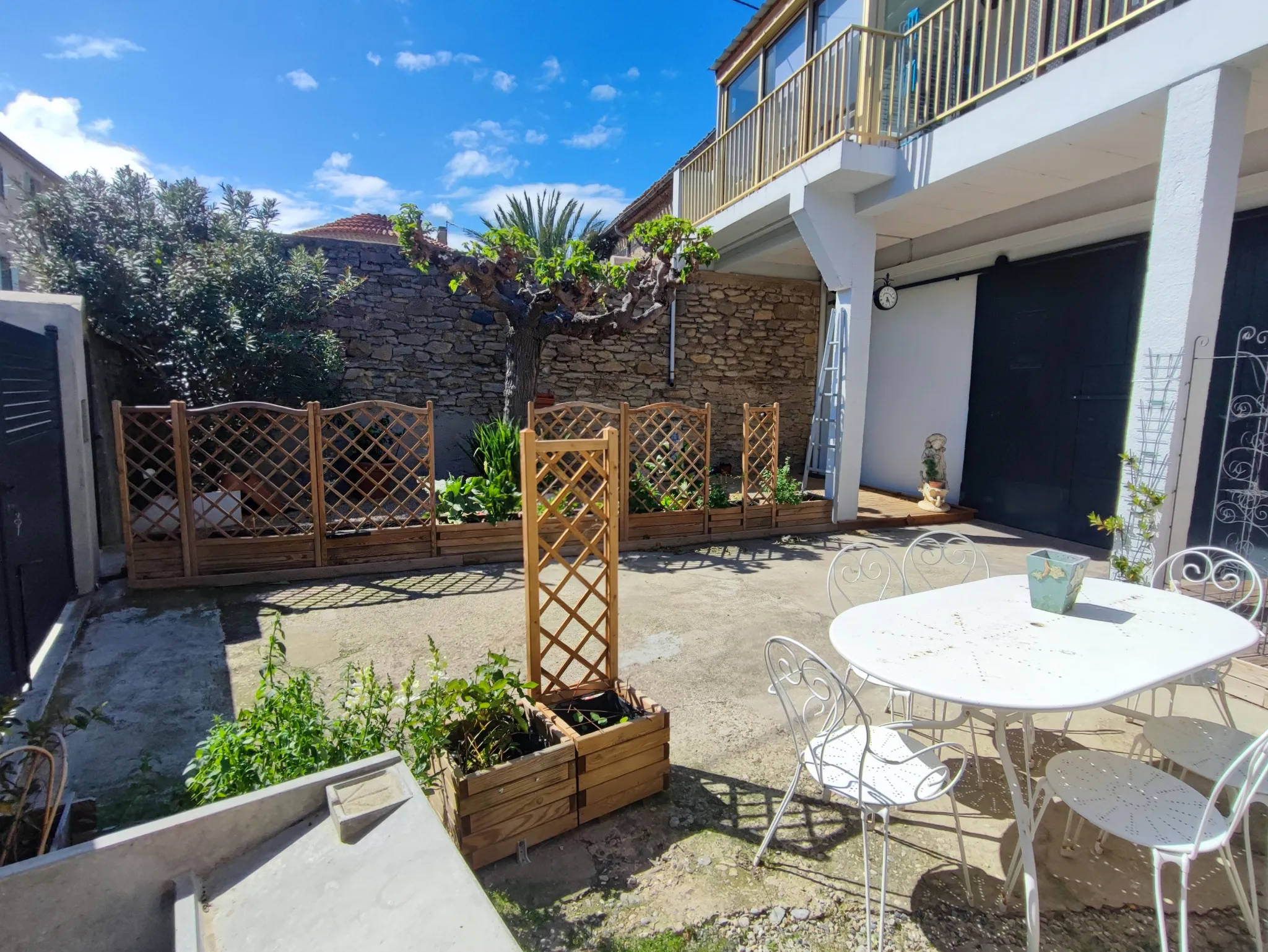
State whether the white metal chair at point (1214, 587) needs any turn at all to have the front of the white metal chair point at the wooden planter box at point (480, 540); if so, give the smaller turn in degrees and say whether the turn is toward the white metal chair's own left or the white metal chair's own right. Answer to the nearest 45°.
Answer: approximately 45° to the white metal chair's own right

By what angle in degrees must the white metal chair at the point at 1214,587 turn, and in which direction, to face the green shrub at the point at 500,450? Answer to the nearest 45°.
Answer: approximately 45° to its right

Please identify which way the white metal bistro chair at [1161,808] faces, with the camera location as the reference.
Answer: facing away from the viewer and to the left of the viewer

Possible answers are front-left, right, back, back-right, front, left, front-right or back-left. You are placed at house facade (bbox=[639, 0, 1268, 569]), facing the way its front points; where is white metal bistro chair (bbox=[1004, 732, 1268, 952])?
front-left

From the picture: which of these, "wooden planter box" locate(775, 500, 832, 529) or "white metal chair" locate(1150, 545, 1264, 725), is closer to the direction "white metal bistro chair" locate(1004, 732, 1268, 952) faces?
the wooden planter box

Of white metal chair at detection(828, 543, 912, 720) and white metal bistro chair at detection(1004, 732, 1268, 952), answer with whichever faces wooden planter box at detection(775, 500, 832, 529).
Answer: the white metal bistro chair

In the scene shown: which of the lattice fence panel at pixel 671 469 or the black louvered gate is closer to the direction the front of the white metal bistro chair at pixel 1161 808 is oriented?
the lattice fence panel

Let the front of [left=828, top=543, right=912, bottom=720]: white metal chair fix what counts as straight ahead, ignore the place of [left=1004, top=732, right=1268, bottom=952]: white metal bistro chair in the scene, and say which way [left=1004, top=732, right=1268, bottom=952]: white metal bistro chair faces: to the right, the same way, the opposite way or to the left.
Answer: the opposite way

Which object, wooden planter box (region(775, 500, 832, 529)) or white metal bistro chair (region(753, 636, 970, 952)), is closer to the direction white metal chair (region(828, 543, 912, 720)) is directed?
the white metal bistro chair

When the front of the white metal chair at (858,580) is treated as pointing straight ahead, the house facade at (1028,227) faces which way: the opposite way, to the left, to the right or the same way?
to the right

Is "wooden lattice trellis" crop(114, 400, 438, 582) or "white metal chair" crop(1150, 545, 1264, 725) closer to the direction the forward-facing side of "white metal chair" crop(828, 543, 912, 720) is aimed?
the white metal chair
